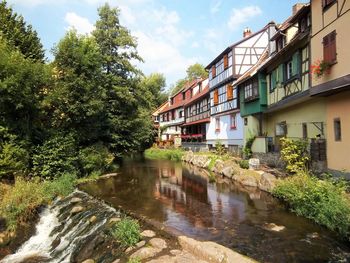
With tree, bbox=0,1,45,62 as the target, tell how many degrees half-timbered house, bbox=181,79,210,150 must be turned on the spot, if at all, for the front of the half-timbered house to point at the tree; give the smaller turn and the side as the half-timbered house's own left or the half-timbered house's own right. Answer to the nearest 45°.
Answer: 0° — it already faces it

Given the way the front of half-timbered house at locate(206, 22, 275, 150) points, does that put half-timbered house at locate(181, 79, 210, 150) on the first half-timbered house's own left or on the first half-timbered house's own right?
on the first half-timbered house's own right

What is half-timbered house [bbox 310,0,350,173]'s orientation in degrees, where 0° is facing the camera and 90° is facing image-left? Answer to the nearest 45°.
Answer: approximately 45°

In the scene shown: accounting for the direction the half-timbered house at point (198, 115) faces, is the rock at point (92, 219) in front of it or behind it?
in front

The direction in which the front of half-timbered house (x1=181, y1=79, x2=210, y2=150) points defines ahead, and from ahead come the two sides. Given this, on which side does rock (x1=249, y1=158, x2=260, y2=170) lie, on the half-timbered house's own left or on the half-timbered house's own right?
on the half-timbered house's own left

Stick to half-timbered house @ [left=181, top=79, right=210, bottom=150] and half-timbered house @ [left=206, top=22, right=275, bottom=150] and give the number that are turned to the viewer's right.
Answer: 0

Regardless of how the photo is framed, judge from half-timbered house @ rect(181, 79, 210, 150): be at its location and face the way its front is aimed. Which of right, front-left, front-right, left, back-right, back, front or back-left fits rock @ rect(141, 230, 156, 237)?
front-left

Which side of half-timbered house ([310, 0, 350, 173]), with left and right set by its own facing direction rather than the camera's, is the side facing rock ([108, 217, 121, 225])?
front

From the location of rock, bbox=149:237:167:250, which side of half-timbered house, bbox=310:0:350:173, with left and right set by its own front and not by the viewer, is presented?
front

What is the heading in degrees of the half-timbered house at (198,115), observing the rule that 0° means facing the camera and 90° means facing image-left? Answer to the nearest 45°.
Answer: approximately 45°

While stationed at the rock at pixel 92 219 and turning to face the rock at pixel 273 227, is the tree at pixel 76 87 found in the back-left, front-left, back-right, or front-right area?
back-left

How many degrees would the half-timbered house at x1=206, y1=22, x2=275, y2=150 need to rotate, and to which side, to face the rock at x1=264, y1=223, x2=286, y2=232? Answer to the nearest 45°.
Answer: approximately 45° to its left

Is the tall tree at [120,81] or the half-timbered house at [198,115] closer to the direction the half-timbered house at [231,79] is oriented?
the tall tree

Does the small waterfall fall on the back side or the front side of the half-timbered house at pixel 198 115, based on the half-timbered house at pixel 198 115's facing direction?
on the front side

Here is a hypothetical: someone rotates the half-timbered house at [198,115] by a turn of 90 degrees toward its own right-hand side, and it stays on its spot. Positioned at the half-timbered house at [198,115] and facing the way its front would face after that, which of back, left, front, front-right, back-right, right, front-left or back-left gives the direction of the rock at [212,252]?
back-left
